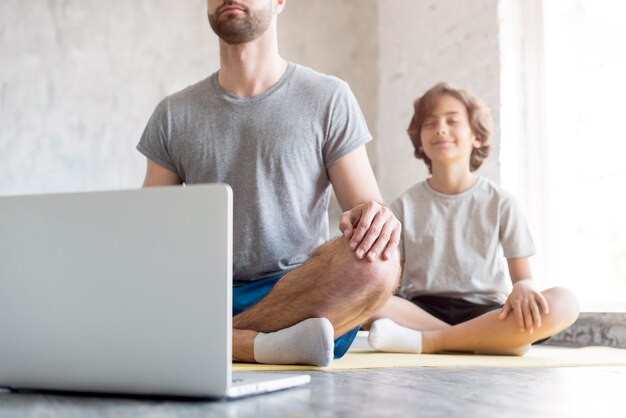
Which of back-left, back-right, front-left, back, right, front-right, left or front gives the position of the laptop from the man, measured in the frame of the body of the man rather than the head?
front

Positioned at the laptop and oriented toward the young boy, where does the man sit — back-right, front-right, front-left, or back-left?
front-left

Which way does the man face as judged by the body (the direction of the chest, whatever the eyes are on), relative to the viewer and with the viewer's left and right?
facing the viewer

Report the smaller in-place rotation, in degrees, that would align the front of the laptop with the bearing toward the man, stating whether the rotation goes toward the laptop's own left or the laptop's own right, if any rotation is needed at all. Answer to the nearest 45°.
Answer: approximately 45° to the laptop's own left

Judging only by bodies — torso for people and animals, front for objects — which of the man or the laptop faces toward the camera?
the man

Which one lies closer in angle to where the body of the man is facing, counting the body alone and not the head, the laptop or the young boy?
the laptop

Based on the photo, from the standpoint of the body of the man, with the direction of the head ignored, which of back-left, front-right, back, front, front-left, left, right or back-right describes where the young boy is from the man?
back-left

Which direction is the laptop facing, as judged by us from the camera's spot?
facing away from the viewer and to the right of the viewer

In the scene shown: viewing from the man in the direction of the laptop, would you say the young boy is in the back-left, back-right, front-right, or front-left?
back-left

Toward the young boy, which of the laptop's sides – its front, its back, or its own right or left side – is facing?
front

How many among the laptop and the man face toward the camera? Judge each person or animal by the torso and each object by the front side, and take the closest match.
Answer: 1

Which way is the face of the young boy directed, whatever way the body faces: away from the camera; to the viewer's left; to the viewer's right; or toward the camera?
toward the camera
